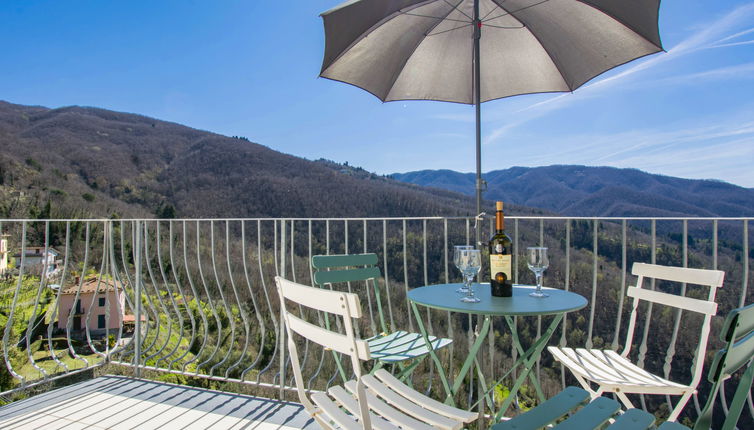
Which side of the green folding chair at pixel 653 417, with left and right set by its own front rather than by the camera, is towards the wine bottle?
front

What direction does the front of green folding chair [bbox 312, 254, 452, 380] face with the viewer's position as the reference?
facing the viewer and to the right of the viewer

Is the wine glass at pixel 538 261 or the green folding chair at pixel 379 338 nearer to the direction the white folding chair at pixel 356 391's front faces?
the wine glass

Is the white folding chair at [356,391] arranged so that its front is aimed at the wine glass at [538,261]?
yes

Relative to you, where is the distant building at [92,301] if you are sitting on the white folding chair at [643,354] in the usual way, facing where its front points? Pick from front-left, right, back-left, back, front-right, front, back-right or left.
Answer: front-right

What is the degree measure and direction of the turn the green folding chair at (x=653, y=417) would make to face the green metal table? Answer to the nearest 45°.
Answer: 0° — it already faces it

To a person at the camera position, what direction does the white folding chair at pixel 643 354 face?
facing the viewer and to the left of the viewer

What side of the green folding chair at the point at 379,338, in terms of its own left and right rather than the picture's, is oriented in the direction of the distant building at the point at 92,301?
back

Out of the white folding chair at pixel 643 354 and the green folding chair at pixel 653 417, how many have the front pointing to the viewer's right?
0

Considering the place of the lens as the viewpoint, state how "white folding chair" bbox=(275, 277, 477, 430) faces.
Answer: facing away from the viewer and to the right of the viewer

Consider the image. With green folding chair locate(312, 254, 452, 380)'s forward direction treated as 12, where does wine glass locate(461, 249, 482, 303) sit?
The wine glass is roughly at 12 o'clock from the green folding chair.

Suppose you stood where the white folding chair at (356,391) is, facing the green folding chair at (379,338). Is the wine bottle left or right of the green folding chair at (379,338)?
right

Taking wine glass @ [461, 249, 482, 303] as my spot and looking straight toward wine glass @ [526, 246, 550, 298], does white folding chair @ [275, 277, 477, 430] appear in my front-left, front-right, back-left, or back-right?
back-right

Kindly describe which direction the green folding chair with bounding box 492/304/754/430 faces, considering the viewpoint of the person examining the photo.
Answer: facing away from the viewer and to the left of the viewer

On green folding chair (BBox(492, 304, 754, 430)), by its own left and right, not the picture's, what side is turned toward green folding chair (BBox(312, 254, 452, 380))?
front
